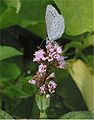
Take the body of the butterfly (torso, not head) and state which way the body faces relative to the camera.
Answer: to the viewer's left
